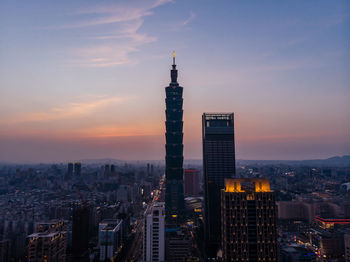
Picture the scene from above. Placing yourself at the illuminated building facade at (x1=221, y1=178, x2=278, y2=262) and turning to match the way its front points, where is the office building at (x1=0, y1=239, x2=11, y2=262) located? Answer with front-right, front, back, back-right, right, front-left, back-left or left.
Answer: right

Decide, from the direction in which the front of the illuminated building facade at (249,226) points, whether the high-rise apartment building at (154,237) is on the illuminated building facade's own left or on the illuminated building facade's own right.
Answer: on the illuminated building facade's own right

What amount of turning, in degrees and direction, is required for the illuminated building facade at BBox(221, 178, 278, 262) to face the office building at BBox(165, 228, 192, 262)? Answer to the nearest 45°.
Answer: approximately 135° to its right

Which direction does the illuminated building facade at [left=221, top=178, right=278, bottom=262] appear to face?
toward the camera

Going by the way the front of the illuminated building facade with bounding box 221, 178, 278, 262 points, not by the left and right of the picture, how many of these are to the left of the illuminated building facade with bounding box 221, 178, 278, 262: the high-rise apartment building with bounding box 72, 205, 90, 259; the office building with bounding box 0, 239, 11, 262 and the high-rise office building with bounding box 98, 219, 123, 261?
0

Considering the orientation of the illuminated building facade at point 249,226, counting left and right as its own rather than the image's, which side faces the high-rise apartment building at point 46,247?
right

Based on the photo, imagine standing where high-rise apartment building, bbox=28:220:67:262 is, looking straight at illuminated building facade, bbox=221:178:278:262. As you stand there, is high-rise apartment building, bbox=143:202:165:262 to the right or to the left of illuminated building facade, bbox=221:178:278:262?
left

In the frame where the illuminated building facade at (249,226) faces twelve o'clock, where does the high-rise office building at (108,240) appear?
The high-rise office building is roughly at 4 o'clock from the illuminated building facade.

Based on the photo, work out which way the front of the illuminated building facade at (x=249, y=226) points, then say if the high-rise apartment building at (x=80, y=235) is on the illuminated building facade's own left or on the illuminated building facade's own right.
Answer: on the illuminated building facade's own right
